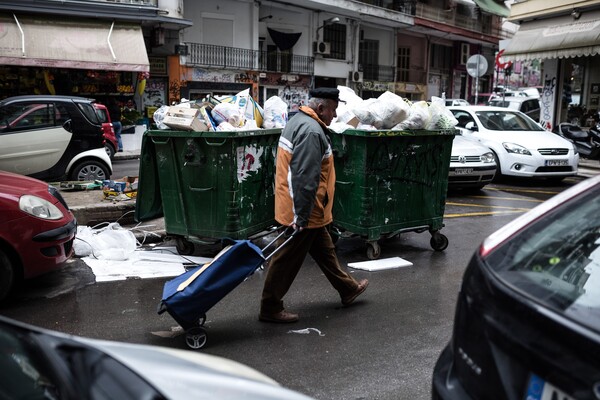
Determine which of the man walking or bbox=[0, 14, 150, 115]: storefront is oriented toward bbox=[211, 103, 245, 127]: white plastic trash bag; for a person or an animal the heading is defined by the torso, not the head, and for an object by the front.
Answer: the storefront

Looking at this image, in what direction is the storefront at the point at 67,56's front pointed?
toward the camera

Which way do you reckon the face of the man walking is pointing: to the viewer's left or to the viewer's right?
to the viewer's right

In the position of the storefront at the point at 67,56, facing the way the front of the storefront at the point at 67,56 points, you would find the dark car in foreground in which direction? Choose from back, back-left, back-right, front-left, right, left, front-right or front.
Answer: front

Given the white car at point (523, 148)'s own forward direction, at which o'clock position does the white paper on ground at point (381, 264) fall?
The white paper on ground is roughly at 2 o'clock from the white car.

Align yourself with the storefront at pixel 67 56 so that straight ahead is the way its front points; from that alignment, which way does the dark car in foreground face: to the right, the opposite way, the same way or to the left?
to the left

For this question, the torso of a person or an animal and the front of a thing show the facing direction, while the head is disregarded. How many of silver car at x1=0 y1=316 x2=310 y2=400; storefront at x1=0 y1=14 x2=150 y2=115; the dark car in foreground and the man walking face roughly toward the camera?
1

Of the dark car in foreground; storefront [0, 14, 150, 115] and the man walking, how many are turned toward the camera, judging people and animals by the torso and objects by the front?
1

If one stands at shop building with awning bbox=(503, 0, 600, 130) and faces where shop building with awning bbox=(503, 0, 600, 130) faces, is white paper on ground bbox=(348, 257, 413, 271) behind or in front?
in front

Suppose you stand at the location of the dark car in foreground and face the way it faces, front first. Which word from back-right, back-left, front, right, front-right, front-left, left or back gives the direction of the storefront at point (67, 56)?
left

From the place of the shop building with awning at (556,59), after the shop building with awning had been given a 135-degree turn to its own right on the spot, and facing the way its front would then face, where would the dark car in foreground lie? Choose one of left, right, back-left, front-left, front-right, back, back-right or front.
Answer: back
